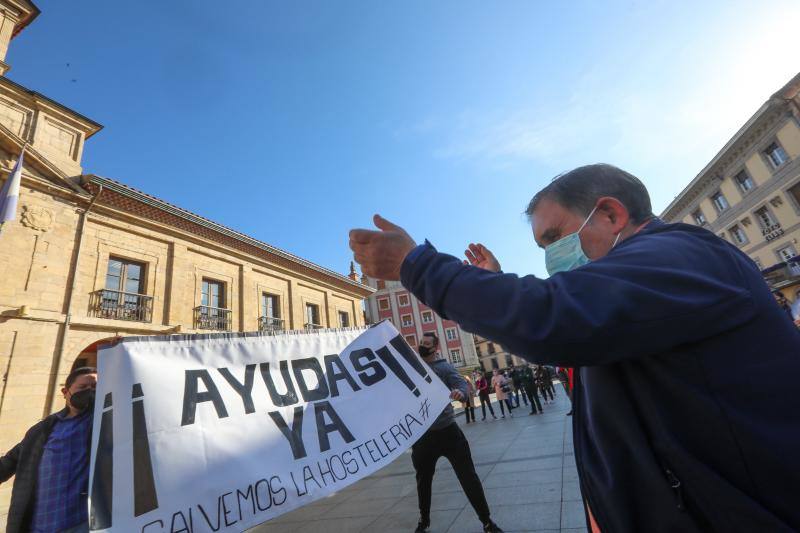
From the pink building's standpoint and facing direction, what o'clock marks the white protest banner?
The white protest banner is roughly at 12 o'clock from the pink building.

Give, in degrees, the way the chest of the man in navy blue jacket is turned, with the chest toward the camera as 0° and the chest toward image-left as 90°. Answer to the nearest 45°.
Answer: approximately 90°

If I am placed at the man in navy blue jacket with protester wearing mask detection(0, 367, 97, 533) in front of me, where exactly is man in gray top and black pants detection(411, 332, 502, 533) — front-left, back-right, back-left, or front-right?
front-right

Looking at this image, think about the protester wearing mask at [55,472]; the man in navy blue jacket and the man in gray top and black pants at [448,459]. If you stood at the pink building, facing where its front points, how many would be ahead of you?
3

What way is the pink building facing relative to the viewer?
toward the camera

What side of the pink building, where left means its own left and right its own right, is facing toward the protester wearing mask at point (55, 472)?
front

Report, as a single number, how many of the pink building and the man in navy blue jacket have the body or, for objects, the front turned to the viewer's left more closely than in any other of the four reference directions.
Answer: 1

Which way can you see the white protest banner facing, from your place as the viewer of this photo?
facing the viewer and to the right of the viewer

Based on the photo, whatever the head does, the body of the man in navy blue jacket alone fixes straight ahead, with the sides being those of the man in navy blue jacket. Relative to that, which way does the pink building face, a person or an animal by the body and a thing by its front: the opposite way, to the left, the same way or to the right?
to the left

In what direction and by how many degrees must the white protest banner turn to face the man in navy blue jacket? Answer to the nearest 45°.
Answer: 0° — it already faces them

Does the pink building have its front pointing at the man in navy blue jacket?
yes

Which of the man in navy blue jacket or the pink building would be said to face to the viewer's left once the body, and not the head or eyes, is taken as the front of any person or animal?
the man in navy blue jacket
